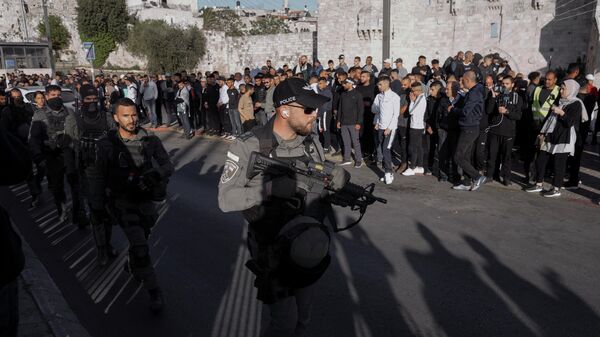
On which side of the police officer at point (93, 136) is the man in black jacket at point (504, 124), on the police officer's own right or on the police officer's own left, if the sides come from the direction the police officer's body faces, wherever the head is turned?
on the police officer's own left

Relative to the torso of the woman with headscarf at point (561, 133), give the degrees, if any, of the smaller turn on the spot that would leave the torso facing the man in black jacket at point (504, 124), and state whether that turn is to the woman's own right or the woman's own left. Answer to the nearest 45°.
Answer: approximately 45° to the woman's own right

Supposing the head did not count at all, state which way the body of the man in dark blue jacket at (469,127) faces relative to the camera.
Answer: to the viewer's left

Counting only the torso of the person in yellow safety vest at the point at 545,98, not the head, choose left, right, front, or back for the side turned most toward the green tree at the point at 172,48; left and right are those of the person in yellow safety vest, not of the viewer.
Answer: right

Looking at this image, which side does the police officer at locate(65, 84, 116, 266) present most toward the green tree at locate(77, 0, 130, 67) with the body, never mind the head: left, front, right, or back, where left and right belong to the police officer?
back
